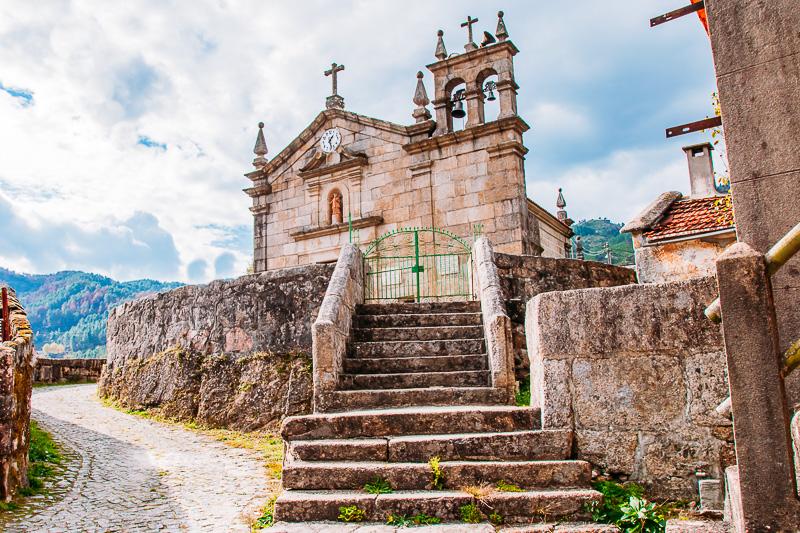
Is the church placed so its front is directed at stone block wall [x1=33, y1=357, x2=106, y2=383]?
no

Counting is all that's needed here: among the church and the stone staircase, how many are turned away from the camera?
0

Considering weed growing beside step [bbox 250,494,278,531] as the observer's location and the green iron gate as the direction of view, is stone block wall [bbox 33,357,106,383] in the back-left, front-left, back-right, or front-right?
front-left

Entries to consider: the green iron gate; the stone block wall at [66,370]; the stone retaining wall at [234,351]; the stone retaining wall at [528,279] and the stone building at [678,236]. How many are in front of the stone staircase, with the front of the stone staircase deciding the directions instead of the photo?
0

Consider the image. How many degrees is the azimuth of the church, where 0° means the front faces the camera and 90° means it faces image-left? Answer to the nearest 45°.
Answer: approximately 45°

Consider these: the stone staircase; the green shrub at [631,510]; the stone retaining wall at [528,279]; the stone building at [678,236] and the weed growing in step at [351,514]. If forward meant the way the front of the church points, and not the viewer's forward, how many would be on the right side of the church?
0

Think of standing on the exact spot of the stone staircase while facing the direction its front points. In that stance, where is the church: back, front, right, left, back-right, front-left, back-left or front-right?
back

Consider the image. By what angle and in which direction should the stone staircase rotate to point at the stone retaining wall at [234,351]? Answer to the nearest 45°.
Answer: approximately 135° to its right

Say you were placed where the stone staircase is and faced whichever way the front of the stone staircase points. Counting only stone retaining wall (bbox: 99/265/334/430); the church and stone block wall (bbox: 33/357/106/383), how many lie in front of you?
0

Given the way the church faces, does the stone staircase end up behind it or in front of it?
in front

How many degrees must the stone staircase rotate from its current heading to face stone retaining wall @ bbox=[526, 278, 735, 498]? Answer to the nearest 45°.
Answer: approximately 90° to its left

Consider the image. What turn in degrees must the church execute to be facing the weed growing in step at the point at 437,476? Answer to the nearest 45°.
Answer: approximately 45° to its left

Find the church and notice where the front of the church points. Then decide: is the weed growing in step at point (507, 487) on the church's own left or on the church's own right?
on the church's own left

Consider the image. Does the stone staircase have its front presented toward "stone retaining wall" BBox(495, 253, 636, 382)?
no

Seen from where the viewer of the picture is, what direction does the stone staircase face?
facing the viewer

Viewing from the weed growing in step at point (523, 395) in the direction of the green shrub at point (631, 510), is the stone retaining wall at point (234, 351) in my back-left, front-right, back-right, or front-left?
back-right

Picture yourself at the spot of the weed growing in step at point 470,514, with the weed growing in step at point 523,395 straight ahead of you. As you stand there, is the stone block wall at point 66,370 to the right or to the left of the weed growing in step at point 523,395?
left

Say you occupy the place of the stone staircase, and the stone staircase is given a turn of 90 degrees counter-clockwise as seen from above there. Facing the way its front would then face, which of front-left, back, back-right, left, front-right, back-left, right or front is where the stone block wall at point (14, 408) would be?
back
